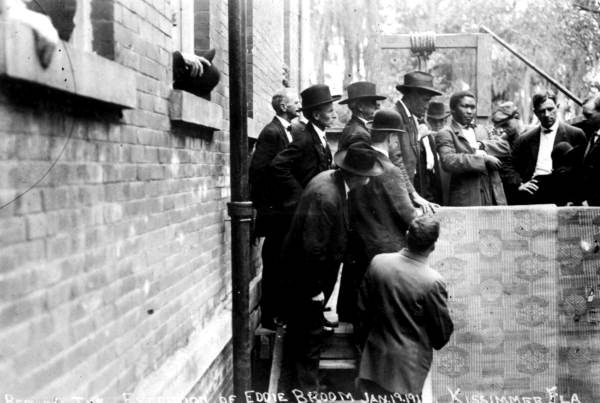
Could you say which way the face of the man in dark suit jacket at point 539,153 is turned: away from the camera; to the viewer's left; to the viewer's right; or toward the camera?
toward the camera

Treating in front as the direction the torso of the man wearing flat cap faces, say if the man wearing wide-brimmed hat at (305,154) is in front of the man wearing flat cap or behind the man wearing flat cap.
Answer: in front

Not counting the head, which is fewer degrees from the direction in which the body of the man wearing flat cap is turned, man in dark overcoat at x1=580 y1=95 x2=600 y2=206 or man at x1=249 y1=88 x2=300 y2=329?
the man

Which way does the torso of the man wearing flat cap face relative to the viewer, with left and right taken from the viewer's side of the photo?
facing the viewer and to the left of the viewer

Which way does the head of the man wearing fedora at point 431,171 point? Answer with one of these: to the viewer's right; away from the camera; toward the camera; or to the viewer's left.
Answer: toward the camera

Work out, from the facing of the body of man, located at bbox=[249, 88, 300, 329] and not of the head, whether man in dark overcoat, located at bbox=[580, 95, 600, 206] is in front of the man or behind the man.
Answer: in front

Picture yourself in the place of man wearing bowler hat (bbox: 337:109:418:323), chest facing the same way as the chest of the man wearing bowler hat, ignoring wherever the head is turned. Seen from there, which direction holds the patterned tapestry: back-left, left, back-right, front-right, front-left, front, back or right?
front-right

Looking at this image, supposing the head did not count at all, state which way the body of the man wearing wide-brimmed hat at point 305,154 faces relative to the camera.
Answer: to the viewer's right

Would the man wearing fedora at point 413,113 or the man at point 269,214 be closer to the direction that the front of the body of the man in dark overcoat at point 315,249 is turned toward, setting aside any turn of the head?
the man wearing fedora

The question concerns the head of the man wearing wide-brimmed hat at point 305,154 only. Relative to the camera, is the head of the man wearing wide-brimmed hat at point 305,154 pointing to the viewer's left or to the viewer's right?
to the viewer's right

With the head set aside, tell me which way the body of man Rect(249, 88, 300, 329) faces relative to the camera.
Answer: to the viewer's right
